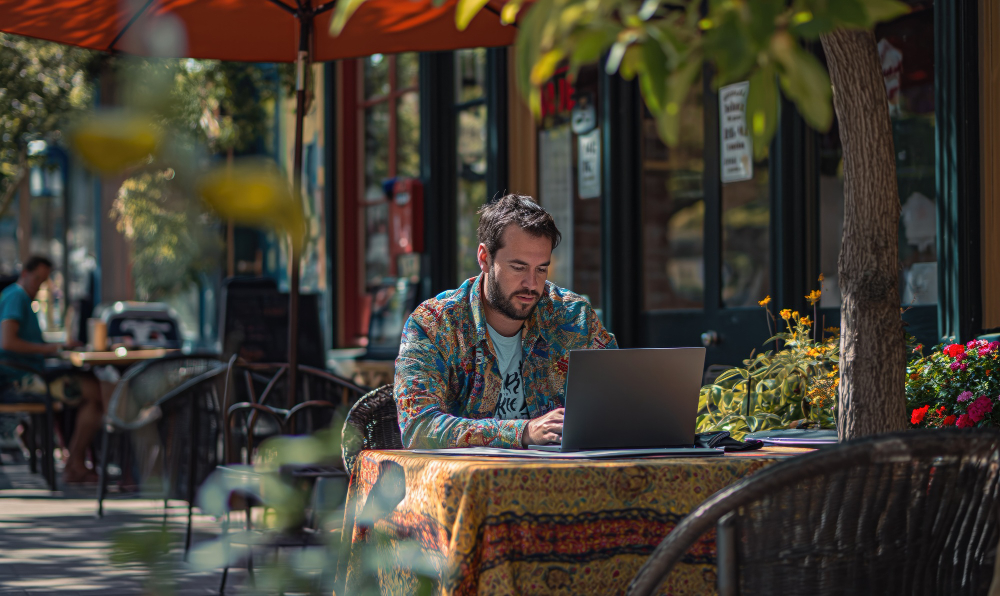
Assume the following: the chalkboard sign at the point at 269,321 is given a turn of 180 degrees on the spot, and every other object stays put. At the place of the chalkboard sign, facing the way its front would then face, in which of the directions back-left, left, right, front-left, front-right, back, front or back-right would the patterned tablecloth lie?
back

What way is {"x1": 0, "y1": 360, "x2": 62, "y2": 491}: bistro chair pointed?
to the viewer's right

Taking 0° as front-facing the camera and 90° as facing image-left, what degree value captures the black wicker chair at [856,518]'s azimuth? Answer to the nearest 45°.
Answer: approximately 135°

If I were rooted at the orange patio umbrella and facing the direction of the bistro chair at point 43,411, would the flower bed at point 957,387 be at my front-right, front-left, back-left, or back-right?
back-right

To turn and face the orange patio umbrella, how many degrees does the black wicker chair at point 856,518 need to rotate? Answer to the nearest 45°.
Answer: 0° — it already faces it

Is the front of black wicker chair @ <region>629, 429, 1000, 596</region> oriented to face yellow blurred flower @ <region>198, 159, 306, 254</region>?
no

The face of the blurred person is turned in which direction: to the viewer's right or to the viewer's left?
to the viewer's right

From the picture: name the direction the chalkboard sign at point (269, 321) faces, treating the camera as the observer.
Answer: facing the viewer

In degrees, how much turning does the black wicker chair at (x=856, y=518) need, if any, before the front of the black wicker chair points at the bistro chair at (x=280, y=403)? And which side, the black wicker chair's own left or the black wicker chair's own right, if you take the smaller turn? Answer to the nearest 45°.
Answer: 0° — it already faces it

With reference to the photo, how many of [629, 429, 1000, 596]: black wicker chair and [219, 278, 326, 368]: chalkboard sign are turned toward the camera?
1

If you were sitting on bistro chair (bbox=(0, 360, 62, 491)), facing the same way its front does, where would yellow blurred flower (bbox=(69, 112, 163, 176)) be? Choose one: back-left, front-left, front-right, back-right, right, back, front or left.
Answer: right

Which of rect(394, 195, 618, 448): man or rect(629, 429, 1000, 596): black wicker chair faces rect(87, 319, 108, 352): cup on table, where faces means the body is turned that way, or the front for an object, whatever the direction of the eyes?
the black wicker chair

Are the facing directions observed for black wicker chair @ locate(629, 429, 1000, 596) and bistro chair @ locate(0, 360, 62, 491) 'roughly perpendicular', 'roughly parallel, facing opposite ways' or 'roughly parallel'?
roughly perpendicular

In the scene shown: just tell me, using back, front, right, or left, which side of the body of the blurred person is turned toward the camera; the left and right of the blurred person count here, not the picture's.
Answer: right
